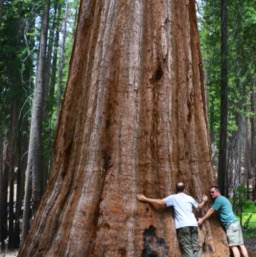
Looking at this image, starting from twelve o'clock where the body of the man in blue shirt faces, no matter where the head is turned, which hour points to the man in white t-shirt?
The man in white t-shirt is roughly at 10 o'clock from the man in blue shirt.

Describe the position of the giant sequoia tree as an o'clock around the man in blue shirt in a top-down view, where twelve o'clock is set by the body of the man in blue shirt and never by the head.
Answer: The giant sequoia tree is roughly at 11 o'clock from the man in blue shirt.

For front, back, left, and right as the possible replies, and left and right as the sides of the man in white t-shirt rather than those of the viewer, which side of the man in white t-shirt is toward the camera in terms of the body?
back

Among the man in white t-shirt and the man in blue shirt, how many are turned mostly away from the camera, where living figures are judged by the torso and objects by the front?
1

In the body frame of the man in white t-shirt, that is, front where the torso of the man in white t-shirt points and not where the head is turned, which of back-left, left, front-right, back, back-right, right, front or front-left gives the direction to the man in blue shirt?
front-right

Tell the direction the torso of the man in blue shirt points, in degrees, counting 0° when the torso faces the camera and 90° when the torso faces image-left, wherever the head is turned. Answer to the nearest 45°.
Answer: approximately 90°

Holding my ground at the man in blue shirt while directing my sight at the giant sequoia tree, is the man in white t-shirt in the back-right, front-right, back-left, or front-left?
front-left

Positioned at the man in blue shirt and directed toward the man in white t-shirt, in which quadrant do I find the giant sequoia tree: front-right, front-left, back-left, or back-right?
front-right

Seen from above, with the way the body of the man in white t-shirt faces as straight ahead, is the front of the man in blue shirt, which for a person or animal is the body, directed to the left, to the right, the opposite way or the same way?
to the left
